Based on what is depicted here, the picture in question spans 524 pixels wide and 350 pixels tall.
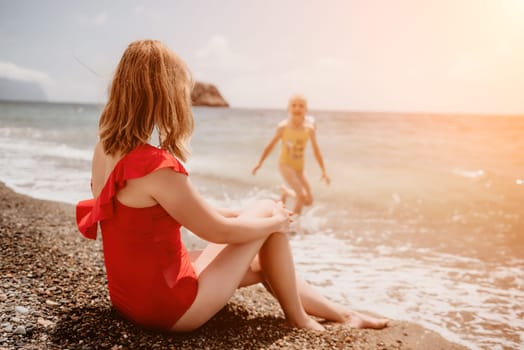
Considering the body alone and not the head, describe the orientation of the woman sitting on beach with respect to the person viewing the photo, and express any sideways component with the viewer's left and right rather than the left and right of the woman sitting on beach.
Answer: facing away from the viewer and to the right of the viewer
